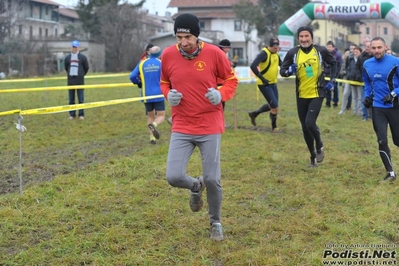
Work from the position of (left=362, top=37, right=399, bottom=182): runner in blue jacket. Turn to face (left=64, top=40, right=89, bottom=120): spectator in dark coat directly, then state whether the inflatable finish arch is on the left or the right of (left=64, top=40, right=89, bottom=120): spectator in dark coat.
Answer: right

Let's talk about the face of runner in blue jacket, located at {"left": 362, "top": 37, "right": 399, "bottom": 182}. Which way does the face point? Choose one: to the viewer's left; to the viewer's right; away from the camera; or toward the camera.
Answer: toward the camera

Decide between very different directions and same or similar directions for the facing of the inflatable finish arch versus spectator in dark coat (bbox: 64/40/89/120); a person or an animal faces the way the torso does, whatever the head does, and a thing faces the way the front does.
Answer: same or similar directions

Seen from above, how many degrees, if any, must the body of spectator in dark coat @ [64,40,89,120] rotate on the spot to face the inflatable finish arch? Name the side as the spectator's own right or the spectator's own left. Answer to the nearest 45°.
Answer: approximately 135° to the spectator's own left

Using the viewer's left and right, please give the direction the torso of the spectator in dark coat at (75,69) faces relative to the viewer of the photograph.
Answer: facing the viewer

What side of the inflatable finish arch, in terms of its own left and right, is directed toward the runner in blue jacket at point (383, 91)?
front

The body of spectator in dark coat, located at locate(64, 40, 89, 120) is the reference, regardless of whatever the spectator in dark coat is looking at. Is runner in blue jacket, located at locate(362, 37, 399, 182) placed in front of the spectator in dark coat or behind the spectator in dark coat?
in front

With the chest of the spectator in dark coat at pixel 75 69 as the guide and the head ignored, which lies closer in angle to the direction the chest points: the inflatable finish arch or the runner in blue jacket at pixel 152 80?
the runner in blue jacket

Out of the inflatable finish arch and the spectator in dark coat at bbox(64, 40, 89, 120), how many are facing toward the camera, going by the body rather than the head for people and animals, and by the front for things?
2
